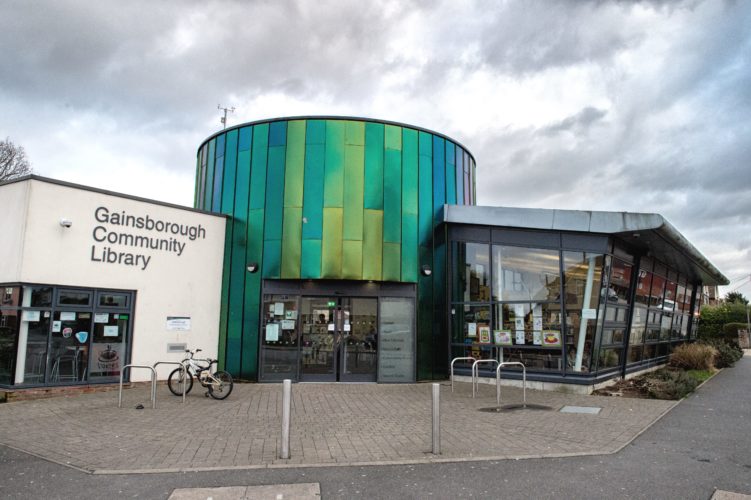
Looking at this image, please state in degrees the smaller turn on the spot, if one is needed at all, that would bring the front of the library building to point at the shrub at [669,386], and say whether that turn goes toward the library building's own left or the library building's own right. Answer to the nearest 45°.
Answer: approximately 90° to the library building's own left

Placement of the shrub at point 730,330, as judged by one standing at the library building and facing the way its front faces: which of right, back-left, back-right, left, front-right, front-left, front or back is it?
back-left

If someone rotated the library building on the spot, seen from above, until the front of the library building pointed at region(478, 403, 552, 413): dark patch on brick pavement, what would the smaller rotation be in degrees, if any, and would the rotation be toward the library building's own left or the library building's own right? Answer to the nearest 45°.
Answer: approximately 45° to the library building's own left

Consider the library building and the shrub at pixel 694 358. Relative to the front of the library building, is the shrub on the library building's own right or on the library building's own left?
on the library building's own left

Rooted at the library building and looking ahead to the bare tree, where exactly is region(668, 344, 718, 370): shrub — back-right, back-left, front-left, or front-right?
back-right

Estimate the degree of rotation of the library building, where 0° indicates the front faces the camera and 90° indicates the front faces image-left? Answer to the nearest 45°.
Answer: approximately 0°

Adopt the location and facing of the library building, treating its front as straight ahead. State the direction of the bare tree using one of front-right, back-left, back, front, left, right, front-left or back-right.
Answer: back-right

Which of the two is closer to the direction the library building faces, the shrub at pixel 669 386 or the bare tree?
the shrub
